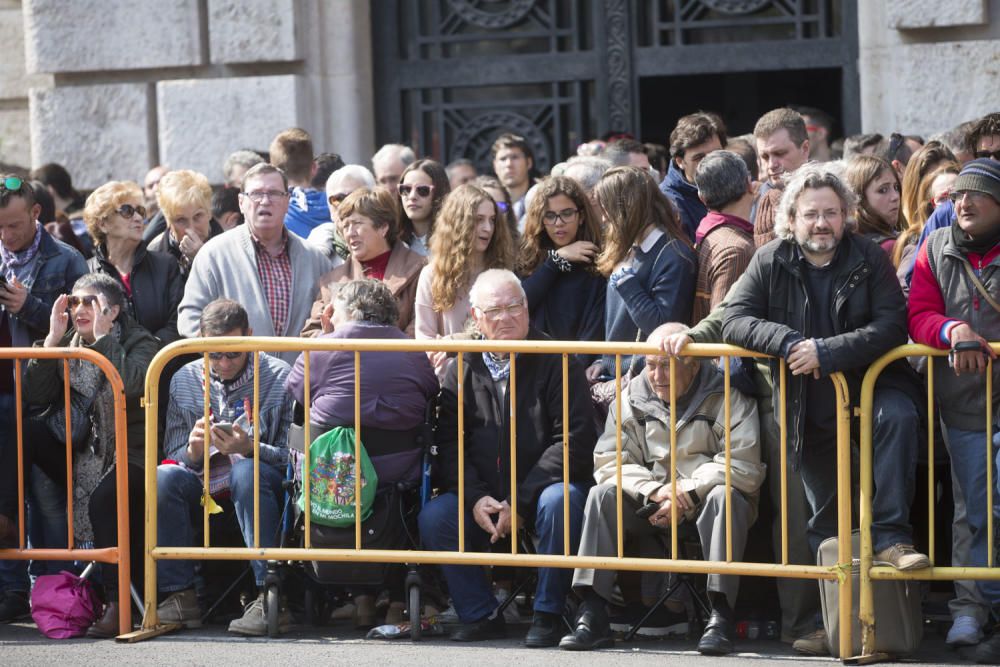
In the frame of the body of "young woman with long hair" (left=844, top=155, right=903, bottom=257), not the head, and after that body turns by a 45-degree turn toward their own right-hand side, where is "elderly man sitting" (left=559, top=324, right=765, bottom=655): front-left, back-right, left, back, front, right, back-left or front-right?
front-right

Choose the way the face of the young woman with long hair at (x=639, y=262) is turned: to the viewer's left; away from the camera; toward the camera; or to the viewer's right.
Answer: to the viewer's left

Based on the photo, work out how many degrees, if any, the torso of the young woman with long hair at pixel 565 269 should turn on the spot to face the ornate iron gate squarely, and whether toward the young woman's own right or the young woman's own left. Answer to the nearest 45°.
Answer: approximately 180°

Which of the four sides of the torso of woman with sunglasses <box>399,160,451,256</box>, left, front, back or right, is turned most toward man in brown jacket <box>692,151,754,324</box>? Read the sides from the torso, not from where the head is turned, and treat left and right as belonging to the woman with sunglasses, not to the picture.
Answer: left

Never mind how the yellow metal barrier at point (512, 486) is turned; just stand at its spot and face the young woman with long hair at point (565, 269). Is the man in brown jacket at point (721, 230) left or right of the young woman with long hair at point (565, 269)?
right

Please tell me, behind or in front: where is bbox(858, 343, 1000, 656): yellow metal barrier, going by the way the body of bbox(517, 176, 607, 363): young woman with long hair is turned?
in front

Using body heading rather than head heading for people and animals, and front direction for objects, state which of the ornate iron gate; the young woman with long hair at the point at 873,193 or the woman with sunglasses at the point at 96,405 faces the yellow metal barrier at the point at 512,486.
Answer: the ornate iron gate

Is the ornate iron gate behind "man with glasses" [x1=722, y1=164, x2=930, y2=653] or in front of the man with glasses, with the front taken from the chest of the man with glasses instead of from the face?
behind

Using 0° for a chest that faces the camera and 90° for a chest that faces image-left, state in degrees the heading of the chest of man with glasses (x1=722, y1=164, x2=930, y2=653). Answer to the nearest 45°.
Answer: approximately 0°

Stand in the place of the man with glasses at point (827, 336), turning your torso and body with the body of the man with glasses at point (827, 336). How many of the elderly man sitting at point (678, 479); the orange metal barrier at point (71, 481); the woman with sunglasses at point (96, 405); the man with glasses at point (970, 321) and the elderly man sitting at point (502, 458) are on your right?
4

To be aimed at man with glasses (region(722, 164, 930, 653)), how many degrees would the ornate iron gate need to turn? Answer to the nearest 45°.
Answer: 0° — it already faces them
